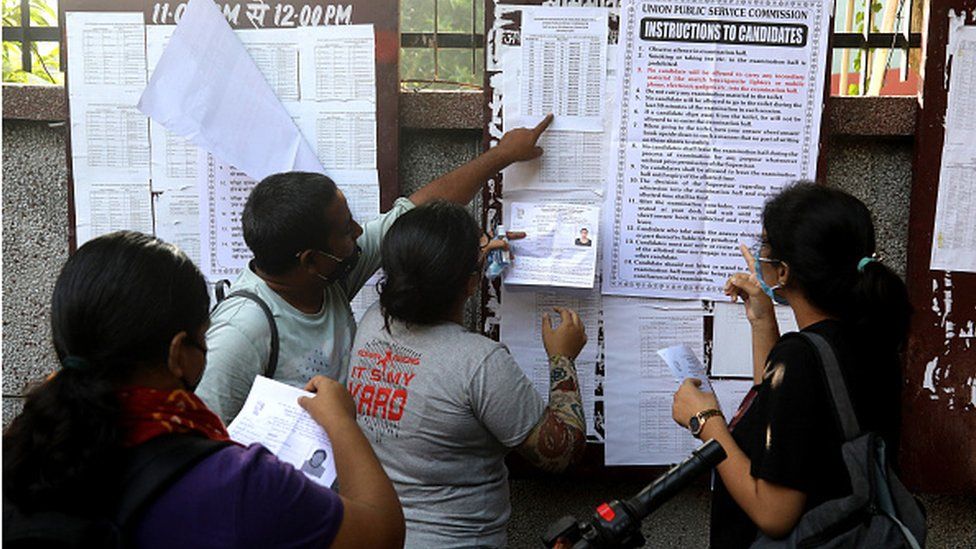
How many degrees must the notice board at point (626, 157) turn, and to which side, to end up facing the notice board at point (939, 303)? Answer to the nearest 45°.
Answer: approximately 90° to its left

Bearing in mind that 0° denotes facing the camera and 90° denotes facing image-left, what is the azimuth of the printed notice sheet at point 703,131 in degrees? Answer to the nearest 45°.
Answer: approximately 0°

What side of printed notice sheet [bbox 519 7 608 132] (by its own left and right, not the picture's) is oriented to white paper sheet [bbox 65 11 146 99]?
right

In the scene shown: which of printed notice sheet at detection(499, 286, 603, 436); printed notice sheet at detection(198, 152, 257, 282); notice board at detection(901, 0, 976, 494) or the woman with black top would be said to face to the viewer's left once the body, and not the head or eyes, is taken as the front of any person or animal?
the woman with black top

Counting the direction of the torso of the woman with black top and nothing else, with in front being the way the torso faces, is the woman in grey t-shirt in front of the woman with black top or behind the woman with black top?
in front

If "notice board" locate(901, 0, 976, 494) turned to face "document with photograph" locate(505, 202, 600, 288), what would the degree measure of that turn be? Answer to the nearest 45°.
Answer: approximately 45° to its right

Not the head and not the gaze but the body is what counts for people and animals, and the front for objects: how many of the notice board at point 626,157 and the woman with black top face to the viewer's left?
1

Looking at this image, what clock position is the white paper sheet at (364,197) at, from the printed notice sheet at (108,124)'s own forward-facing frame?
The white paper sheet is roughly at 10 o'clock from the printed notice sheet.

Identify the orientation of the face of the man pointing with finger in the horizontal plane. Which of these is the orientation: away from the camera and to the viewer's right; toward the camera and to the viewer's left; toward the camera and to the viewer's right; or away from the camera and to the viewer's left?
away from the camera and to the viewer's right
